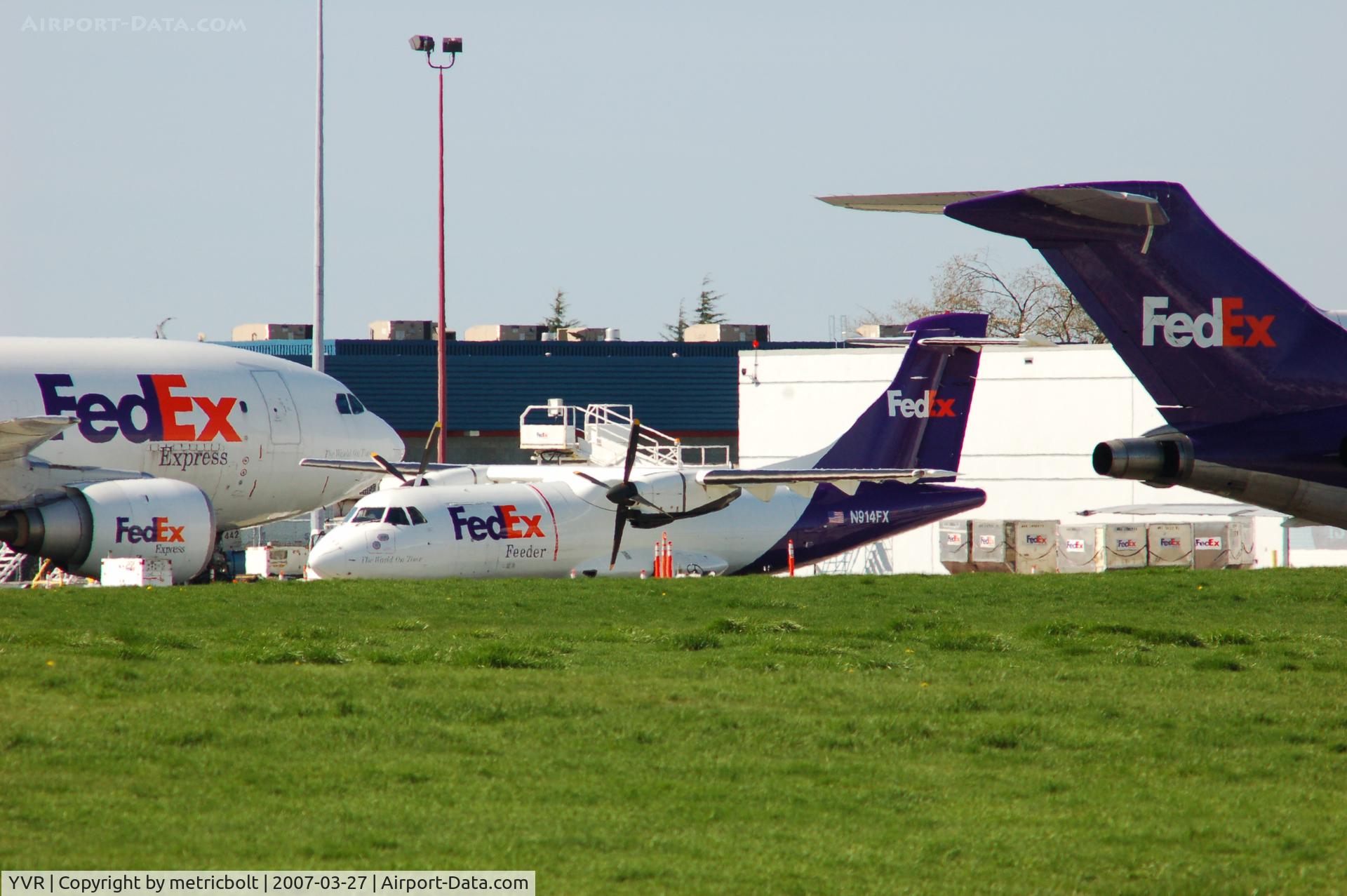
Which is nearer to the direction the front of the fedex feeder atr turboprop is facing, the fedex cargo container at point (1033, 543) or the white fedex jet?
the white fedex jet

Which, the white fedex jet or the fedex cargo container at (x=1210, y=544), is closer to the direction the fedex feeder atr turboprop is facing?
the white fedex jet

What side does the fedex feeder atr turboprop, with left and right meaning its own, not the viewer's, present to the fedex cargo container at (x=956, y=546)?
back

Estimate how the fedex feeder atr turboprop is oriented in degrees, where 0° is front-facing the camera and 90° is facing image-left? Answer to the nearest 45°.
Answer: approximately 45°

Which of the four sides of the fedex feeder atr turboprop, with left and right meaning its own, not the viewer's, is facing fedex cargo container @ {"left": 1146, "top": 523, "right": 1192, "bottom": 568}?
back

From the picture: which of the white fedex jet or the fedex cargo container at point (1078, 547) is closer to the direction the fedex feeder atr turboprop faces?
the white fedex jet

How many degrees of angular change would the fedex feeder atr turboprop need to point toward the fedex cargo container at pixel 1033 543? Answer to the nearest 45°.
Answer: approximately 180°

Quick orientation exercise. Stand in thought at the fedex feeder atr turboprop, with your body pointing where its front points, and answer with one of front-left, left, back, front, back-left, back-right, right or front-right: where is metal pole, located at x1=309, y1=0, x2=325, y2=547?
right

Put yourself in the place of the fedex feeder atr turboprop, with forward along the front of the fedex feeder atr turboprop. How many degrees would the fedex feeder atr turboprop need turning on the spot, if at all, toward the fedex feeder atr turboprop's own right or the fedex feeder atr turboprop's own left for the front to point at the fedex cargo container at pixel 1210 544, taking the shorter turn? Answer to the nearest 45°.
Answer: approximately 180°

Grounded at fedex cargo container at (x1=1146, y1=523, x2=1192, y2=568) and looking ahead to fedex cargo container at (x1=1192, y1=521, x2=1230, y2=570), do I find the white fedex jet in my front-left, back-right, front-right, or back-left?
back-right

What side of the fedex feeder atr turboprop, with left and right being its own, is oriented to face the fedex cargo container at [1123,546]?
back
